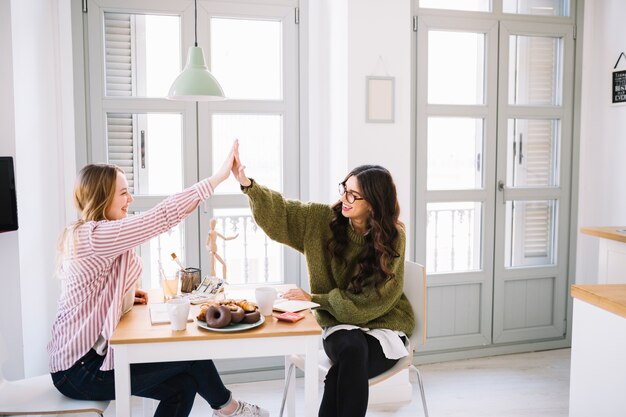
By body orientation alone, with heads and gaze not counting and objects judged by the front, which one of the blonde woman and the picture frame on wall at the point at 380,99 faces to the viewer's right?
the blonde woman

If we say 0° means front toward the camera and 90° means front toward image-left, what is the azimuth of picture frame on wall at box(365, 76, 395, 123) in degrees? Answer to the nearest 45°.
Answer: approximately 0°

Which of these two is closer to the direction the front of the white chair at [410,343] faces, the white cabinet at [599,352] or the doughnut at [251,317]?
the doughnut

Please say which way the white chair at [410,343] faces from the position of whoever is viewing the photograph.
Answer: facing to the left of the viewer

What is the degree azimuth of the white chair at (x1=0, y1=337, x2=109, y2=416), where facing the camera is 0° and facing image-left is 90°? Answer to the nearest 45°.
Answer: approximately 270°

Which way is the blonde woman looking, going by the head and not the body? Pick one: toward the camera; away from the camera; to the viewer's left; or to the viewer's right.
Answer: to the viewer's right

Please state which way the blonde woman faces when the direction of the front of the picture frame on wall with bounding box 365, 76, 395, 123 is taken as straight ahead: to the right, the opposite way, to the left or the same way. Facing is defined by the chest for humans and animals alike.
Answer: to the left

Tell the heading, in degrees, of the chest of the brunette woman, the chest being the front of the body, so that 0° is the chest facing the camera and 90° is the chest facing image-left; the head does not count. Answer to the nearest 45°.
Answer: approximately 45°

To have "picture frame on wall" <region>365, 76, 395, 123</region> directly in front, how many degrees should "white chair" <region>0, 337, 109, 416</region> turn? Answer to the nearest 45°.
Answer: approximately 45° to its left

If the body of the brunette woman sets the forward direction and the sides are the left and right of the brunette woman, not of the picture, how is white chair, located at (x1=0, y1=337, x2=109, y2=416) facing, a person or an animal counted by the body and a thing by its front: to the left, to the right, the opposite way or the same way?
the opposite way

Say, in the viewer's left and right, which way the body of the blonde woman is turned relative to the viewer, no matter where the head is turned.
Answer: facing to the right of the viewer
